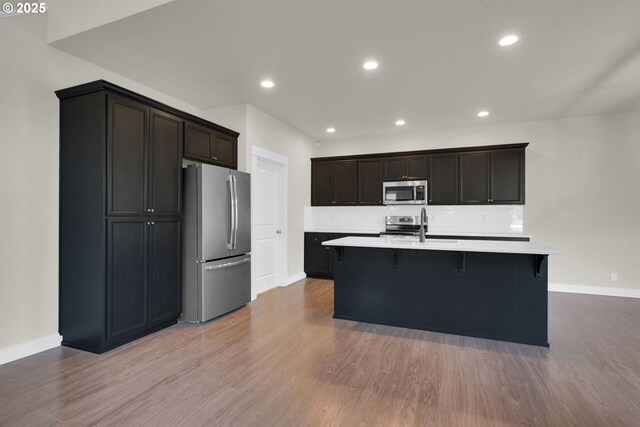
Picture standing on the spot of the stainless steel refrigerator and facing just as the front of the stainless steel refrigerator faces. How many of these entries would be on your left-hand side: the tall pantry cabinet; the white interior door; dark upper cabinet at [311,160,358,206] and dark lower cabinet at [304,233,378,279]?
3

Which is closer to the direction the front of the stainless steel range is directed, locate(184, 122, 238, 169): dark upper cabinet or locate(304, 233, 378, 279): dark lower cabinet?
the dark upper cabinet

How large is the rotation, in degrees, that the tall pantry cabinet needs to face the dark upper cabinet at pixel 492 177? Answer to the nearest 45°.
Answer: approximately 45° to its left

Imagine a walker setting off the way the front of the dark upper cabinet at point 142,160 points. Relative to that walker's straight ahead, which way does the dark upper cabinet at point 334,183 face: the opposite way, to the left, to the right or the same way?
to the right

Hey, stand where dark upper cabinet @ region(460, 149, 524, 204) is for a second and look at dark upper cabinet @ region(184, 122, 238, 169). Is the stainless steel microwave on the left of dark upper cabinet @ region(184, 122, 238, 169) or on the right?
right

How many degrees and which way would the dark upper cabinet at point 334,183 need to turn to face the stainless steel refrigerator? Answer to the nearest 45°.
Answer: approximately 45° to its right

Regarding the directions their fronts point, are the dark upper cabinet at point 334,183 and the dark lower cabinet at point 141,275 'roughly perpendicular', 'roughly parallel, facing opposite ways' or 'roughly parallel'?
roughly perpendicular

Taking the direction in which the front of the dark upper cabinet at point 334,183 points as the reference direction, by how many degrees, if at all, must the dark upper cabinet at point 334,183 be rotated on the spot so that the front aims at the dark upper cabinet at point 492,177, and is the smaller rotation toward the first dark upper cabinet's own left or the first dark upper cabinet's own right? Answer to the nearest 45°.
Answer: approximately 90° to the first dark upper cabinet's own left

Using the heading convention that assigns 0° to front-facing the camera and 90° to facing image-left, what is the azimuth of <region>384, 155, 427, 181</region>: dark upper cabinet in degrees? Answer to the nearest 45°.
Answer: approximately 0°
